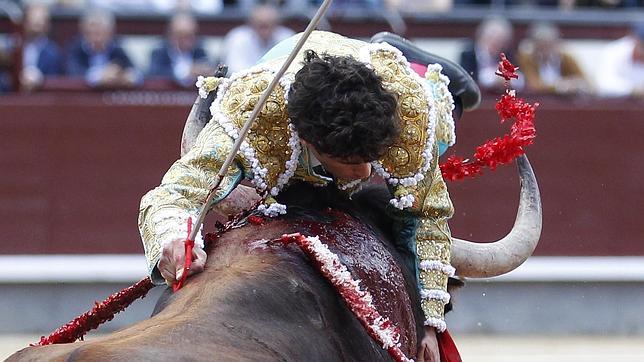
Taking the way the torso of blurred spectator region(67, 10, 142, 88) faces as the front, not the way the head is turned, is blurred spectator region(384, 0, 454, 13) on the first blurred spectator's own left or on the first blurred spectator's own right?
on the first blurred spectator's own left

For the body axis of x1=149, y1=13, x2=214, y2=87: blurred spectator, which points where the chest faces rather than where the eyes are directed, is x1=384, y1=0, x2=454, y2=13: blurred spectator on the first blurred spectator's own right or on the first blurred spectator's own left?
on the first blurred spectator's own left

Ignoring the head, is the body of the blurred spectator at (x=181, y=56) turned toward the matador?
yes

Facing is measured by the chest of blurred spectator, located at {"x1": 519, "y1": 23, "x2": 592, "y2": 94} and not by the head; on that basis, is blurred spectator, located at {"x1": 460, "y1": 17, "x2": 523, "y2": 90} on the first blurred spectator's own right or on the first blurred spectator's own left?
on the first blurred spectator's own right

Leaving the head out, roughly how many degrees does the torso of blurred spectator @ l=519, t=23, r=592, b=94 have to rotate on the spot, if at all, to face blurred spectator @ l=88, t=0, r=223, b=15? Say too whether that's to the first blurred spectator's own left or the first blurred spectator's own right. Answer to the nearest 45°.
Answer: approximately 90° to the first blurred spectator's own right

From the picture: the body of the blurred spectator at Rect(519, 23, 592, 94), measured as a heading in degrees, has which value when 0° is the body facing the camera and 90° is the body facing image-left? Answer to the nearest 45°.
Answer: approximately 0°

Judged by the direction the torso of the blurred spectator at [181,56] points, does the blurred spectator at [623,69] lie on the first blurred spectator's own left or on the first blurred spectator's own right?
on the first blurred spectator's own left
